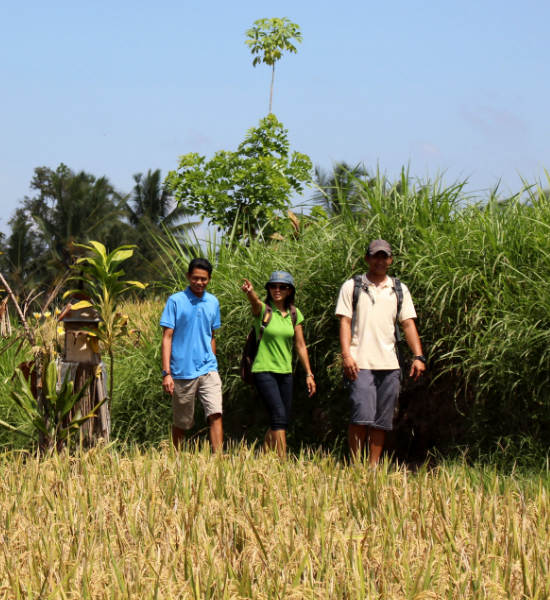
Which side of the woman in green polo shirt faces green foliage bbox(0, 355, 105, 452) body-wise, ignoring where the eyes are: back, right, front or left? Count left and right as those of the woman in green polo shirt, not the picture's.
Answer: right

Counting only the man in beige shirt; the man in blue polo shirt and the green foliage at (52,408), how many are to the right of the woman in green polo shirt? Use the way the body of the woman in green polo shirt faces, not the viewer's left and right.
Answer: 2

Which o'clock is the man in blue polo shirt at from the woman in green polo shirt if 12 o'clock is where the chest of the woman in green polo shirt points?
The man in blue polo shirt is roughly at 3 o'clock from the woman in green polo shirt.

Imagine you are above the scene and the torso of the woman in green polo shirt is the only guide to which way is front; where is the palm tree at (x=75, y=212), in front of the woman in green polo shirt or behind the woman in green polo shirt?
behind

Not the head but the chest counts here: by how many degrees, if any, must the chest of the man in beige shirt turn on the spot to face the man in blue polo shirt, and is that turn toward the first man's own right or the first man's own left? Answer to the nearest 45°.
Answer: approximately 90° to the first man's own right

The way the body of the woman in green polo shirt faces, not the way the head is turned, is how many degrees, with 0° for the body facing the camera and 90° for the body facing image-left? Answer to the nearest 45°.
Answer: approximately 0°

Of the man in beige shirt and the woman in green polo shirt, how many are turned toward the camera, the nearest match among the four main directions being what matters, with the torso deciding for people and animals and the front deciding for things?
2
